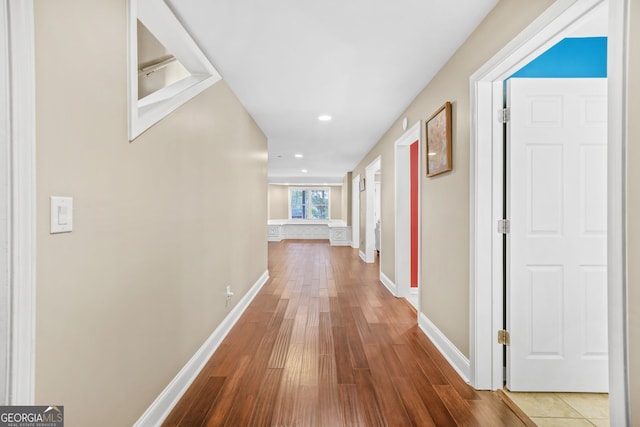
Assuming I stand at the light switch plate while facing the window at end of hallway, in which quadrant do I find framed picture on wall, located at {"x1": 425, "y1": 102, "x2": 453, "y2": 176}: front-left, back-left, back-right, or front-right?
front-right

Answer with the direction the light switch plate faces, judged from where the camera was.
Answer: facing the viewer and to the right of the viewer

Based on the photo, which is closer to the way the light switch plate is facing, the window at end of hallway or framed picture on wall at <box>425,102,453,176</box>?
the framed picture on wall

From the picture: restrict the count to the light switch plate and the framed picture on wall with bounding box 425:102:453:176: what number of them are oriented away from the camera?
0

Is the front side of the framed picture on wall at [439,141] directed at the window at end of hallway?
no

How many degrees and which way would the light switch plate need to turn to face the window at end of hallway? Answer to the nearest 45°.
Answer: approximately 90° to its left

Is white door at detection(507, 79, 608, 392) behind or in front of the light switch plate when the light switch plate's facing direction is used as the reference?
in front

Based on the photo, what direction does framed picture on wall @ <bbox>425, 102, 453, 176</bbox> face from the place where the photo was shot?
facing the viewer and to the left of the viewer
